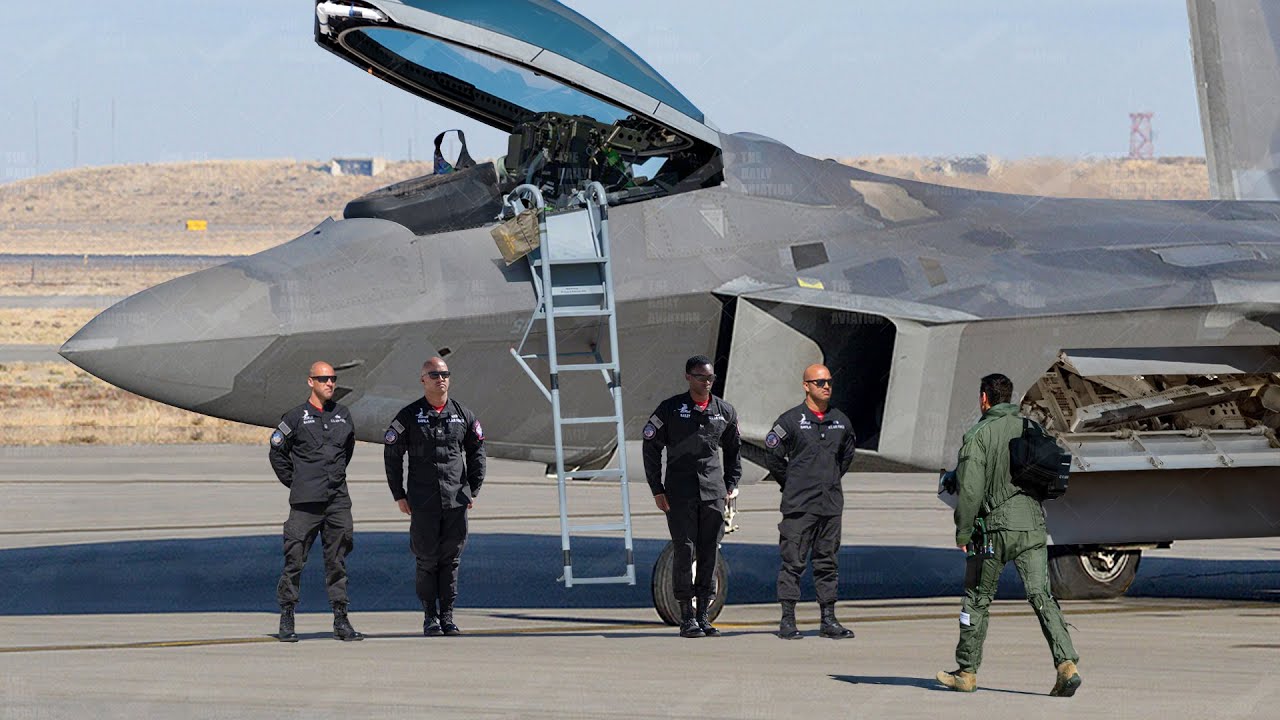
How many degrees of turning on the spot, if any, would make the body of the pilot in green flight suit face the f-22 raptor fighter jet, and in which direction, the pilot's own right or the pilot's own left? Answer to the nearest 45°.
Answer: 0° — they already face it

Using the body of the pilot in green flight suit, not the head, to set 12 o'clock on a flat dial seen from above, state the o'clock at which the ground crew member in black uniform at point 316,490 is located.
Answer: The ground crew member in black uniform is roughly at 11 o'clock from the pilot in green flight suit.

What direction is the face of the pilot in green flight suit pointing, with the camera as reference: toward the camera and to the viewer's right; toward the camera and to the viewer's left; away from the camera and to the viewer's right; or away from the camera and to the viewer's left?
away from the camera and to the viewer's left

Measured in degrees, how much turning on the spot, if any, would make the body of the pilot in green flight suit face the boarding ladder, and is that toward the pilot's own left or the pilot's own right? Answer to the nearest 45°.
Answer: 0° — they already face it

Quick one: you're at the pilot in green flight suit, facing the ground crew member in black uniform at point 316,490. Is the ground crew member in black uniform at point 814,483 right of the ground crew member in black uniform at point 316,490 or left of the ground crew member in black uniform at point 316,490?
right

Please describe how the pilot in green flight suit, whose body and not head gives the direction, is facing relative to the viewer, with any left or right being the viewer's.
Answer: facing away from the viewer and to the left of the viewer

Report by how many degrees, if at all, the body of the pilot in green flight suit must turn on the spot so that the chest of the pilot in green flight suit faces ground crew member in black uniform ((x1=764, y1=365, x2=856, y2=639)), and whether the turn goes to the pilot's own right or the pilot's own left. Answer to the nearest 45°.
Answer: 0° — they already face them
